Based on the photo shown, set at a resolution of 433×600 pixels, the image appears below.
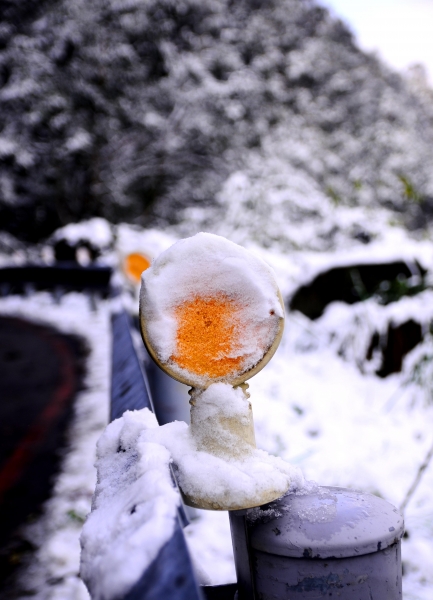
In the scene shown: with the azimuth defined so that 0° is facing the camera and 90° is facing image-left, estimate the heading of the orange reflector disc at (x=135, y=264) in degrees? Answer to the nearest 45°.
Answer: approximately 0°

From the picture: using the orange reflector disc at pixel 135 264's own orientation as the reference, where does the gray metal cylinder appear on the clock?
The gray metal cylinder is roughly at 12 o'clock from the orange reflector disc.

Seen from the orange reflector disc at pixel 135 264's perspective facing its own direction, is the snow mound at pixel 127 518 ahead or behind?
ahead

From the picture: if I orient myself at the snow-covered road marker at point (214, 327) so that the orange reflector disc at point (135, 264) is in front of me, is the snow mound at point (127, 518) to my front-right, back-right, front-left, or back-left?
back-left

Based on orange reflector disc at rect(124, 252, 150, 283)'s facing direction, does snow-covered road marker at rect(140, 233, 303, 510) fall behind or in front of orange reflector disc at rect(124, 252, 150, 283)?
in front

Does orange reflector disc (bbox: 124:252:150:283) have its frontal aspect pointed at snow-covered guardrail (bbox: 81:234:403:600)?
yes
